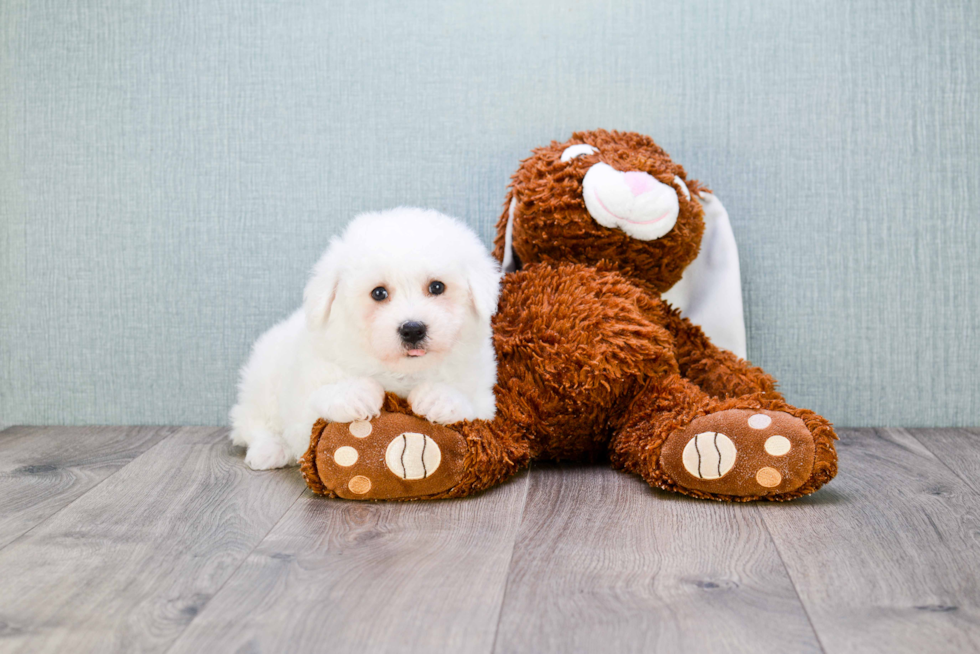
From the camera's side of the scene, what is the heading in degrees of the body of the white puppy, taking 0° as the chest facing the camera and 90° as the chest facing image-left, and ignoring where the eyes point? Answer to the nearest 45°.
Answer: approximately 315°

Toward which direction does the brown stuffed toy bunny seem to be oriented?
toward the camera
